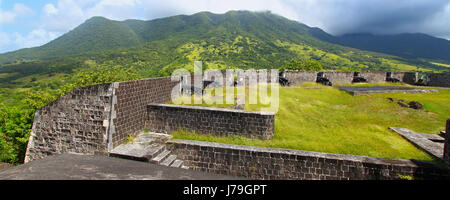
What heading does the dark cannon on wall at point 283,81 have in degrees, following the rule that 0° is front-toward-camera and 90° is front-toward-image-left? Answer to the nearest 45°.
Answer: approximately 135°

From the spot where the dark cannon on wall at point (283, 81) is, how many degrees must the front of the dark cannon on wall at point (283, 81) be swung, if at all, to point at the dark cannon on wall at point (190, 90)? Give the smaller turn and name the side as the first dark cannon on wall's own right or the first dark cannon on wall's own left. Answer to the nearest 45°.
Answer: approximately 90° to the first dark cannon on wall's own left

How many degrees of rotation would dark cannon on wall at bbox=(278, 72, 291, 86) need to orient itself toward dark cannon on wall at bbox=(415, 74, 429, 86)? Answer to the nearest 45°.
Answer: approximately 90° to its right

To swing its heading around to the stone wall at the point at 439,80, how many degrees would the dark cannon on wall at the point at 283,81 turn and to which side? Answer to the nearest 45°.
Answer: approximately 90° to its right

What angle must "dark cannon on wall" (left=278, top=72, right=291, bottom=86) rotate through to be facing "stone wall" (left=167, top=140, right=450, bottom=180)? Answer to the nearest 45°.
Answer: approximately 135° to its left

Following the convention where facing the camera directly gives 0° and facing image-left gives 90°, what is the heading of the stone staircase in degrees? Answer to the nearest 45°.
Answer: approximately 315°
